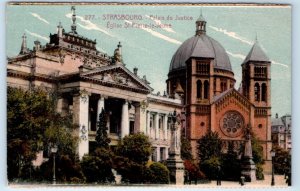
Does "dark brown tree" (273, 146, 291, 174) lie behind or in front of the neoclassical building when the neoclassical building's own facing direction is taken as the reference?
in front

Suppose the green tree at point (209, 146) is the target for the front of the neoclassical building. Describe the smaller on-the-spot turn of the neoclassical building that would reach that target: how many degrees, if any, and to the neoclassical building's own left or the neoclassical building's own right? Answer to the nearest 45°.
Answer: approximately 45° to the neoclassical building's own left

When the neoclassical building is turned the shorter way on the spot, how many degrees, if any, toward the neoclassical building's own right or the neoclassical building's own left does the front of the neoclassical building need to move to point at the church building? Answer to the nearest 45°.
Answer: approximately 45° to the neoclassical building's own left

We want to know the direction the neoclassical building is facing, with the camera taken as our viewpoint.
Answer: facing the viewer and to the right of the viewer

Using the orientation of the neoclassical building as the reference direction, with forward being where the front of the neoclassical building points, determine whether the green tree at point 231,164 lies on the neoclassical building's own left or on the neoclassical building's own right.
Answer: on the neoclassical building's own left
